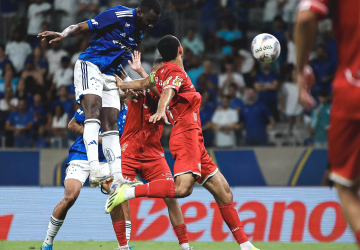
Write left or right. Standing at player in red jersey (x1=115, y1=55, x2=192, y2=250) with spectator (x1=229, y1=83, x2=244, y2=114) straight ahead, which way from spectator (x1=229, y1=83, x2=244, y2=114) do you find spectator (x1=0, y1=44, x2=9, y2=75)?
left

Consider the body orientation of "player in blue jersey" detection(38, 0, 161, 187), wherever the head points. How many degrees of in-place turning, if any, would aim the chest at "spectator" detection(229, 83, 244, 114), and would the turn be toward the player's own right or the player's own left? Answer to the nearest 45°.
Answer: approximately 90° to the player's own left

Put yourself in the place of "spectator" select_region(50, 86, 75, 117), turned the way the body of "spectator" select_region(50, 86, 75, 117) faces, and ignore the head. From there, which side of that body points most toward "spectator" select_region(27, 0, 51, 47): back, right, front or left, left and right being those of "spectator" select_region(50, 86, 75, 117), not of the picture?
back

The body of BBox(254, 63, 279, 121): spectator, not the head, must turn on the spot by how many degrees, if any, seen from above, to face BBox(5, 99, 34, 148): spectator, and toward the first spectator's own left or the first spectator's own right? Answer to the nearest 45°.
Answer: approximately 90° to the first spectator's own right

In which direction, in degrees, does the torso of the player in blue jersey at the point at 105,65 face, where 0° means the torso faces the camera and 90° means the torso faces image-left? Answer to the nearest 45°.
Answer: approximately 315°

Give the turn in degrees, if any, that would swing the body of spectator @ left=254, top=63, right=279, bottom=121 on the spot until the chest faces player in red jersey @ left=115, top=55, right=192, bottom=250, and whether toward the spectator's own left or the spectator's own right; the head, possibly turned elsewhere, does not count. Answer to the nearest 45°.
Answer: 0° — they already face them

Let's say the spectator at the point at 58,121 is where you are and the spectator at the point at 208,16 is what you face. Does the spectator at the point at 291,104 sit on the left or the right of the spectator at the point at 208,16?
right

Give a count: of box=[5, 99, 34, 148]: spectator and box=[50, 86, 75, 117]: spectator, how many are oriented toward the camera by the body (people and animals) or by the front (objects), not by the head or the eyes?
2
